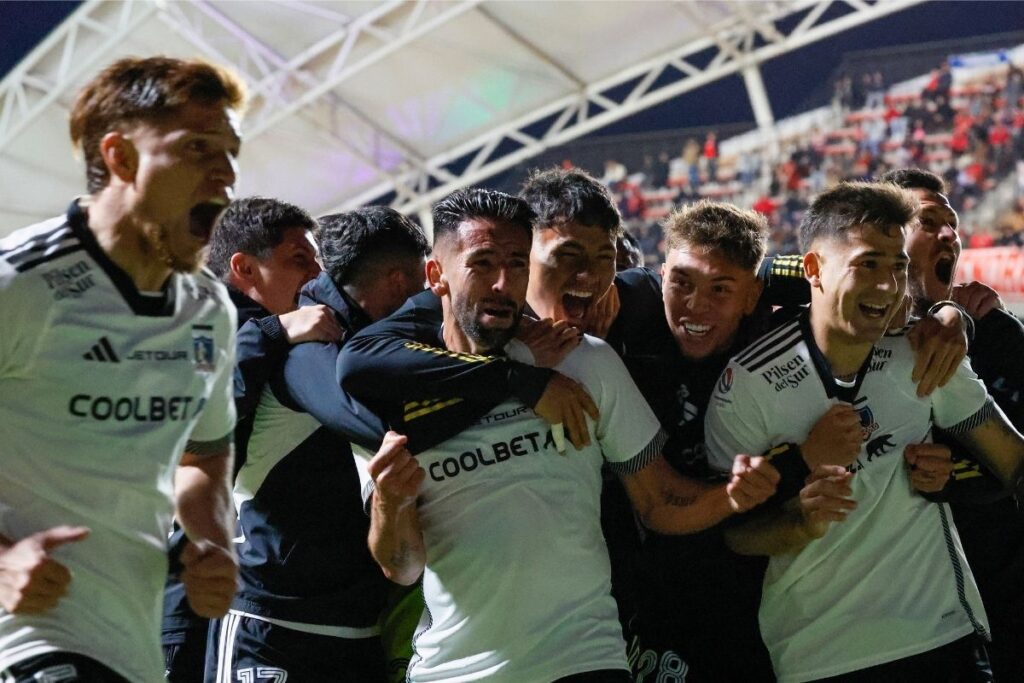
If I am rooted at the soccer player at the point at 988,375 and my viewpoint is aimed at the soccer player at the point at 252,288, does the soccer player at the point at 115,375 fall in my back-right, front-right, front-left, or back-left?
front-left

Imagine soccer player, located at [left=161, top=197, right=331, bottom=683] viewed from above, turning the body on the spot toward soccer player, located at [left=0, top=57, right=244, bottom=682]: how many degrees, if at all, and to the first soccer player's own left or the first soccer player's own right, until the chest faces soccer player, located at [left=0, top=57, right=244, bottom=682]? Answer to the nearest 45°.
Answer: approximately 90° to the first soccer player's own right

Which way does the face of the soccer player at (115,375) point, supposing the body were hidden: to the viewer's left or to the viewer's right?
to the viewer's right

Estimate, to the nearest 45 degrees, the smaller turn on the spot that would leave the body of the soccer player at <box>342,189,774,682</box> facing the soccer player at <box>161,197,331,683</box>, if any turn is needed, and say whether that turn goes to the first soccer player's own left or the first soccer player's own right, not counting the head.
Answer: approximately 135° to the first soccer player's own right

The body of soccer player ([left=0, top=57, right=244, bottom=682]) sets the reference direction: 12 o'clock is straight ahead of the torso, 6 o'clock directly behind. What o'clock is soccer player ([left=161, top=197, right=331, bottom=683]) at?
soccer player ([left=161, top=197, right=331, bottom=683]) is roughly at 8 o'clock from soccer player ([left=0, top=57, right=244, bottom=682]).

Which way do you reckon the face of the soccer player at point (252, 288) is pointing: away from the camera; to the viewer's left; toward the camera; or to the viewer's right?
to the viewer's right

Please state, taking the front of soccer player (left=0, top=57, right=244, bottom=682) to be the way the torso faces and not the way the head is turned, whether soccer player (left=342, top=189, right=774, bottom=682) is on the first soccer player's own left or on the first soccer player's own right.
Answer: on the first soccer player's own left

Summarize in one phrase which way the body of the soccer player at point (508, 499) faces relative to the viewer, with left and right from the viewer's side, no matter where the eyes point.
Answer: facing the viewer

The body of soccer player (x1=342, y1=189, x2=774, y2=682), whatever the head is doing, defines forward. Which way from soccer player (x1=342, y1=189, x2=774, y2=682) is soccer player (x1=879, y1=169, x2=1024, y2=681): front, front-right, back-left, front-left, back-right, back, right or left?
back-left

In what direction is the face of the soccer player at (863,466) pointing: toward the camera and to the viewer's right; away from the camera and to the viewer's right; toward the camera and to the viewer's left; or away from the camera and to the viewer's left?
toward the camera and to the viewer's right

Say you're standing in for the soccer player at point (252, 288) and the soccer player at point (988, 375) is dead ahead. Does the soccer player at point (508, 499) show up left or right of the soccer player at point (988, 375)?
right
